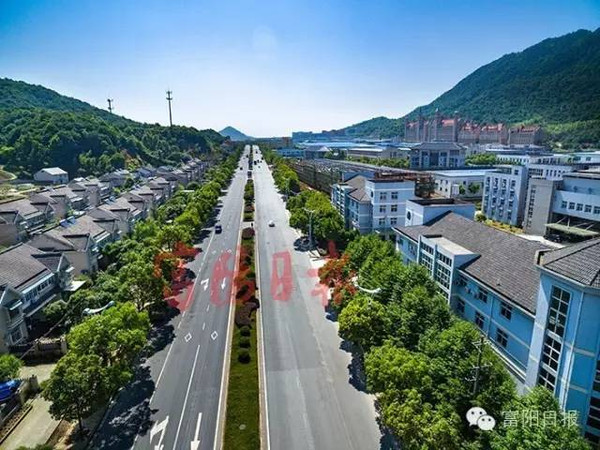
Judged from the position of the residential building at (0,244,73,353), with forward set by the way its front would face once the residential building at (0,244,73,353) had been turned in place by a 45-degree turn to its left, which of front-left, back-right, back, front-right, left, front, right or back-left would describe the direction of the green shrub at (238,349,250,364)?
front-right

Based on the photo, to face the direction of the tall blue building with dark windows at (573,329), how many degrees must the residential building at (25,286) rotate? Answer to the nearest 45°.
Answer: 0° — it already faces it

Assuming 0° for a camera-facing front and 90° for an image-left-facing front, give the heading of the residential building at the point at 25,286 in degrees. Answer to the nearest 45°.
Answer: approximately 315°

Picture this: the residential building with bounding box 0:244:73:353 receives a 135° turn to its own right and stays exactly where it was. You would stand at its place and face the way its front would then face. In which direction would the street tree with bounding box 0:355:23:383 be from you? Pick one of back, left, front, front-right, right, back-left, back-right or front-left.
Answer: left

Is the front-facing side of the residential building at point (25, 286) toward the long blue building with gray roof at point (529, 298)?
yes

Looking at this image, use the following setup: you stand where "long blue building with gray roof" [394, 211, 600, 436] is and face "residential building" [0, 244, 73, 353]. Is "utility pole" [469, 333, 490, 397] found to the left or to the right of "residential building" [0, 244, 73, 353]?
left

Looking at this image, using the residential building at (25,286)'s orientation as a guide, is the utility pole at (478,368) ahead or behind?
ahead
